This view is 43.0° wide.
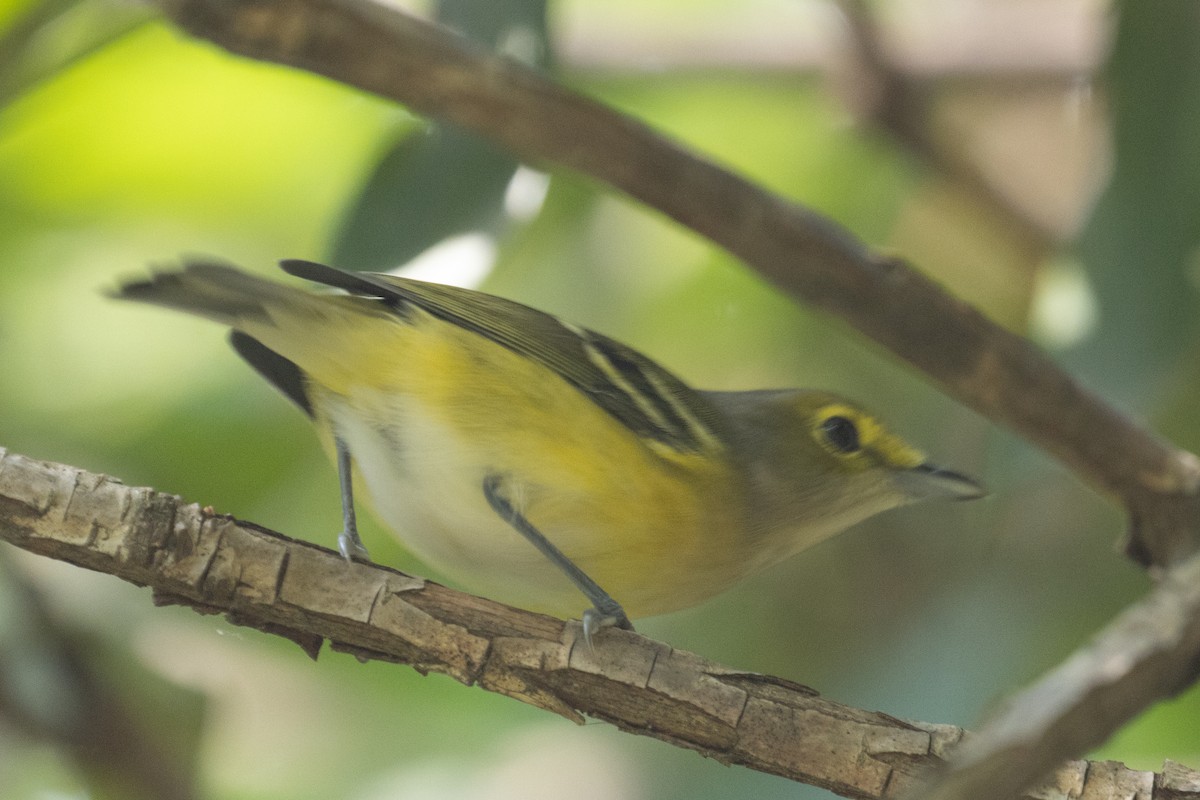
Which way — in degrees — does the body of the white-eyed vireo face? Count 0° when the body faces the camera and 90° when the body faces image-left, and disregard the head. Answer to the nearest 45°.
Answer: approximately 270°

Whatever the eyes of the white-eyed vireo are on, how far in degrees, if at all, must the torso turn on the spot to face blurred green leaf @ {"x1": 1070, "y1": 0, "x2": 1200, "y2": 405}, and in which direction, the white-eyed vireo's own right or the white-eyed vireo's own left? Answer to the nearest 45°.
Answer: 0° — it already faces it

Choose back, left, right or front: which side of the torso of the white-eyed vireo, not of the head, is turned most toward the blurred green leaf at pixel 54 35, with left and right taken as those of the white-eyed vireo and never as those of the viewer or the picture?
left
